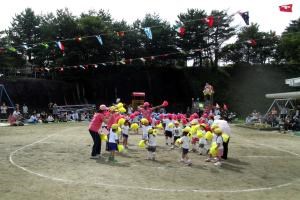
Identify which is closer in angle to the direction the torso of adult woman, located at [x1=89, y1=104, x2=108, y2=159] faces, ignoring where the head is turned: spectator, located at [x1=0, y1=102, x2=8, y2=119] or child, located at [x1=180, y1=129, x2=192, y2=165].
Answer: the child

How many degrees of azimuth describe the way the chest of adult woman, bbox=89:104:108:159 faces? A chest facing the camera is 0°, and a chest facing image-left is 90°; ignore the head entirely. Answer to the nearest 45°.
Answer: approximately 270°

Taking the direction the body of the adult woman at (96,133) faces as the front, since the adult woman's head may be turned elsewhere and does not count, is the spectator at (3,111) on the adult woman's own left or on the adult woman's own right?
on the adult woman's own left

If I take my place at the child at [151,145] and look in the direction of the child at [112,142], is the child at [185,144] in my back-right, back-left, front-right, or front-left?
back-left

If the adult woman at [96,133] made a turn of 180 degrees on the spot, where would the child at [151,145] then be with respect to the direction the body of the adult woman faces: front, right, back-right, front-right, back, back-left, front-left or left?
back
